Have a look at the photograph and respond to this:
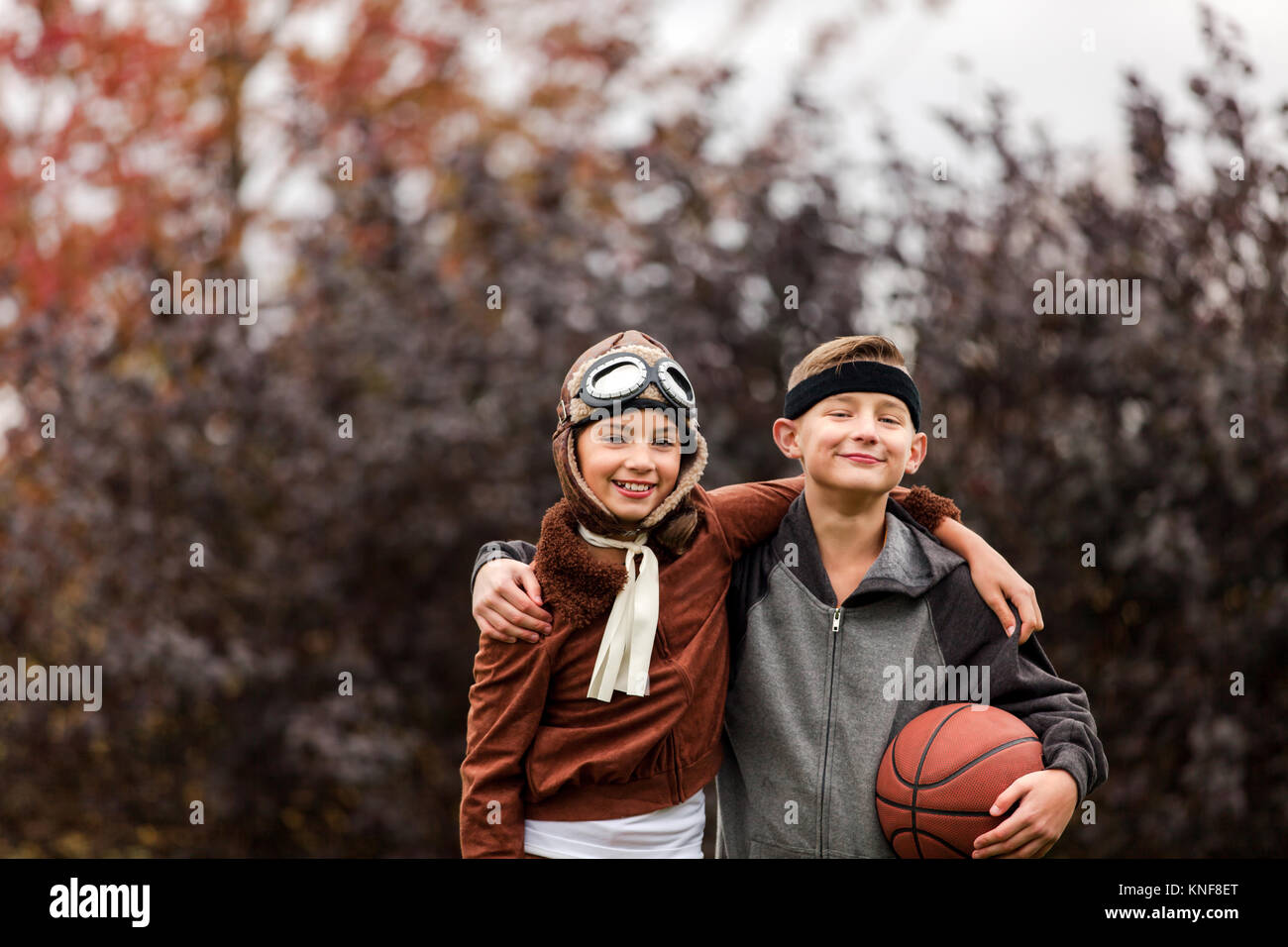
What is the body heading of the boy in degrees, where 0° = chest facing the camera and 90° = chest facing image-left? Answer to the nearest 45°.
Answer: approximately 0°
